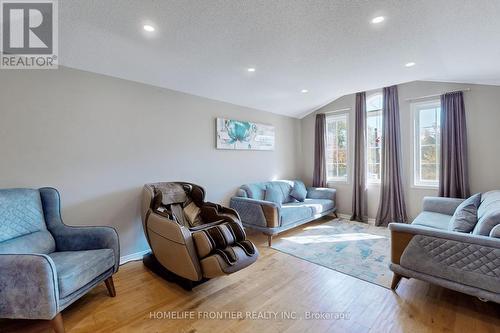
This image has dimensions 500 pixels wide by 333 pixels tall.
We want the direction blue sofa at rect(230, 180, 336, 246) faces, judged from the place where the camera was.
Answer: facing the viewer and to the right of the viewer

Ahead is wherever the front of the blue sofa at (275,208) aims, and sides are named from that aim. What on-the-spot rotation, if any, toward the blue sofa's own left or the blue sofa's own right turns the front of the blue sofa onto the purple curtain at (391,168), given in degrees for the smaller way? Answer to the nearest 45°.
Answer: approximately 45° to the blue sofa's own left

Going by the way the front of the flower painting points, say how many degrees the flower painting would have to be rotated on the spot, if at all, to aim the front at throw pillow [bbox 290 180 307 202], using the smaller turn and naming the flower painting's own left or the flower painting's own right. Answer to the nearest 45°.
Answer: approximately 90° to the flower painting's own left

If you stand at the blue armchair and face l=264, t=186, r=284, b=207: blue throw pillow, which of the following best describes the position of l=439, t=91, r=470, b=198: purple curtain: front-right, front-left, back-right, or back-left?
front-right

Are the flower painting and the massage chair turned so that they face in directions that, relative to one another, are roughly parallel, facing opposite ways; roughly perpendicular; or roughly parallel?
roughly parallel

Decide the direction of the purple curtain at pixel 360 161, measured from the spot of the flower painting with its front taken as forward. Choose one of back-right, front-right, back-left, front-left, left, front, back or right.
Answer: front-left

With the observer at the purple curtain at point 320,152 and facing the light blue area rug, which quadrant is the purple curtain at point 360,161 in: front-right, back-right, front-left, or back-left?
front-left

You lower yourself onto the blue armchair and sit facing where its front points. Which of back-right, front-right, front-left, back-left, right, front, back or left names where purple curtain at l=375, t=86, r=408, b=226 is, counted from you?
front-left

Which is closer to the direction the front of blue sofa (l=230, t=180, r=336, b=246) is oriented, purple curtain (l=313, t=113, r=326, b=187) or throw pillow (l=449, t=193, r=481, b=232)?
the throw pillow

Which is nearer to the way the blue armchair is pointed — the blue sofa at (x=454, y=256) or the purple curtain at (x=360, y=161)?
the blue sofa

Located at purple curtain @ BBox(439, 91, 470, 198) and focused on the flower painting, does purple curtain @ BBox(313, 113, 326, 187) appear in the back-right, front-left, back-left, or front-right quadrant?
front-right

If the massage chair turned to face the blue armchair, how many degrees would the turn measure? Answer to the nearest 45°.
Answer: approximately 135° to its right

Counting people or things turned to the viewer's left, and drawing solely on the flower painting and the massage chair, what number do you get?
0

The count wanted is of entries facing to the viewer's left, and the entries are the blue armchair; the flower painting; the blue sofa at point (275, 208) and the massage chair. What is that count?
0

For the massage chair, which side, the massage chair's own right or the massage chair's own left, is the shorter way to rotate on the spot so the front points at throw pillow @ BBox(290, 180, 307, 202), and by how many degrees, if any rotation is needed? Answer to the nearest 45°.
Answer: approximately 90° to the massage chair's own left

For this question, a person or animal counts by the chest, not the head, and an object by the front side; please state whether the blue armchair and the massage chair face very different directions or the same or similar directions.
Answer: same or similar directions

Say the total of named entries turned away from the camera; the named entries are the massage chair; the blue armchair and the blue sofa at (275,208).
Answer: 0
